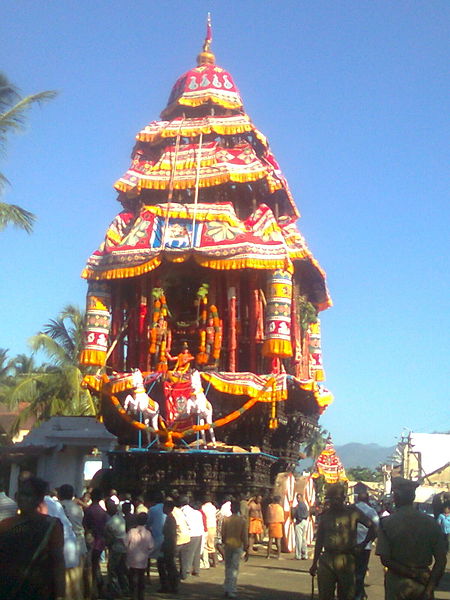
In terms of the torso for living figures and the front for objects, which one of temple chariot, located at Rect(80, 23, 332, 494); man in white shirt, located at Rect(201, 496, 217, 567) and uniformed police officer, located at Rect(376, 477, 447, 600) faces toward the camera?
the temple chariot

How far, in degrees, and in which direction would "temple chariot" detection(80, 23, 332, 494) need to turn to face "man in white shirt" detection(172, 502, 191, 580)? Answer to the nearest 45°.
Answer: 0° — it already faces them

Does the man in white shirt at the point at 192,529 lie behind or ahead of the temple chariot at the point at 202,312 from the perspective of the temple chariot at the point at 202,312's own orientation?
ahead

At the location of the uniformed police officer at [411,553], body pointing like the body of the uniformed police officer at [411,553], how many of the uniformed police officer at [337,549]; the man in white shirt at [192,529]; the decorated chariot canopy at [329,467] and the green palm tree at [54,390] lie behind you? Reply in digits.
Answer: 0

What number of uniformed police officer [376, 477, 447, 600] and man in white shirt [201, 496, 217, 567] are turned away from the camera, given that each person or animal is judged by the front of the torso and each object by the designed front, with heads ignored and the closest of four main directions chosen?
2

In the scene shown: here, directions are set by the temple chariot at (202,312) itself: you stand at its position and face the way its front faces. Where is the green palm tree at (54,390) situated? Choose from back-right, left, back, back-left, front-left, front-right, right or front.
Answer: back-right

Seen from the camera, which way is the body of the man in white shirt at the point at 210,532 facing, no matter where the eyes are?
away from the camera

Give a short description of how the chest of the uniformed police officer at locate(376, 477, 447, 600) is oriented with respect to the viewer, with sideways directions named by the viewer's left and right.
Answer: facing away from the viewer

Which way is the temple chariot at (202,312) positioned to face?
toward the camera

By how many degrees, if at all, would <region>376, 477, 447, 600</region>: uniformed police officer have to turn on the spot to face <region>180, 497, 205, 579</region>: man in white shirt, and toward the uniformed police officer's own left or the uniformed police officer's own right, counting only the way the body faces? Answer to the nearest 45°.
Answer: approximately 45° to the uniformed police officer's own left

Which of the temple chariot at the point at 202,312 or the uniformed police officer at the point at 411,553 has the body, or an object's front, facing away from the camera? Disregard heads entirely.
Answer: the uniformed police officer

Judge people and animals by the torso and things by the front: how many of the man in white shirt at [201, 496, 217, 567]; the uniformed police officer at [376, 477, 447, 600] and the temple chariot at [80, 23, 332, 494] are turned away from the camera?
2

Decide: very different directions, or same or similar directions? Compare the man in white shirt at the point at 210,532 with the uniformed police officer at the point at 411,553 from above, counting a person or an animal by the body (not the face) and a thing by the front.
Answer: same or similar directions

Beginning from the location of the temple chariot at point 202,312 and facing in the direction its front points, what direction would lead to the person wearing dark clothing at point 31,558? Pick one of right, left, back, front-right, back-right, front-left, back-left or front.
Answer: front

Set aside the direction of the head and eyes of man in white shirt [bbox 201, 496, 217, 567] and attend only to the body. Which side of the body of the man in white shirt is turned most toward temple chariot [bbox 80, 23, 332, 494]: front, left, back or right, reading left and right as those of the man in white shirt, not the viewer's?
front

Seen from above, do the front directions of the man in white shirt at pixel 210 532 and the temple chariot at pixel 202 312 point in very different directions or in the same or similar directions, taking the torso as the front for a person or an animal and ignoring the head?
very different directions

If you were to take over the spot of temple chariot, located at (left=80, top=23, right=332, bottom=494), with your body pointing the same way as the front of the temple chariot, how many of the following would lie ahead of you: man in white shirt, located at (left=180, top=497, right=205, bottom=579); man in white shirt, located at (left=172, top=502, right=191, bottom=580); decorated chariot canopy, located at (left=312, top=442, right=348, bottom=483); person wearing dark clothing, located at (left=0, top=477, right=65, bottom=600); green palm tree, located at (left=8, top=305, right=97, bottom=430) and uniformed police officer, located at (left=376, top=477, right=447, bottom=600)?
4

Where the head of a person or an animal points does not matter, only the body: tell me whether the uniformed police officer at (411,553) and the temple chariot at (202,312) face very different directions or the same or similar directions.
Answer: very different directions

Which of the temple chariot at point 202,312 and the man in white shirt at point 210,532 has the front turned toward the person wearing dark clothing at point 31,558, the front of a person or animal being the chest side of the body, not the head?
the temple chariot
